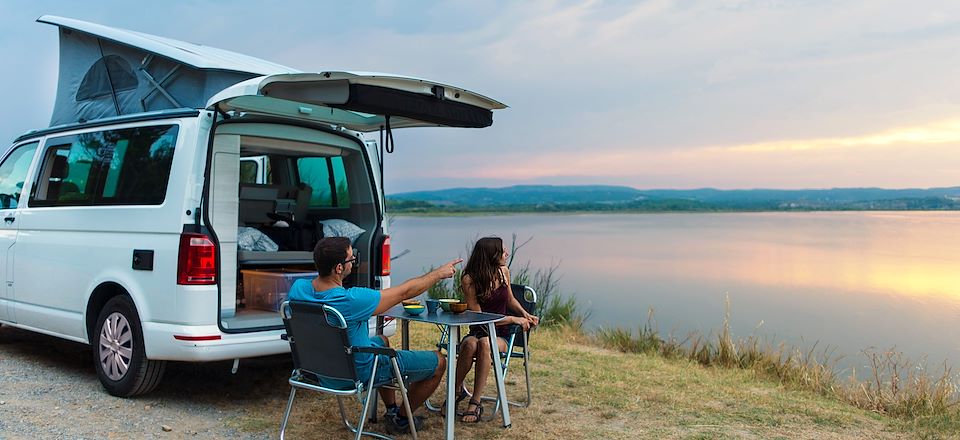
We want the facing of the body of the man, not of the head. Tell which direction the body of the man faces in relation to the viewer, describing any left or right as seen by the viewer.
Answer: facing away from the viewer and to the right of the viewer

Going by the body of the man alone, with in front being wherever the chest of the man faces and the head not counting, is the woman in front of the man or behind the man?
in front

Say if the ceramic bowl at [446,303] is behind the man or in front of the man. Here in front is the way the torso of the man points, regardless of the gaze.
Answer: in front

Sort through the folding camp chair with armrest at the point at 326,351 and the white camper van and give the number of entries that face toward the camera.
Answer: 0

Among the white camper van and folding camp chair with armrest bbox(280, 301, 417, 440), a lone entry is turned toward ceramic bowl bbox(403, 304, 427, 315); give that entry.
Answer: the folding camp chair with armrest

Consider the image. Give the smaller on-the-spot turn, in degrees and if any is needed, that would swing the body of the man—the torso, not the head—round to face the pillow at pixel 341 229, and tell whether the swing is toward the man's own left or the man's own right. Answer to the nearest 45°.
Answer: approximately 45° to the man's own left

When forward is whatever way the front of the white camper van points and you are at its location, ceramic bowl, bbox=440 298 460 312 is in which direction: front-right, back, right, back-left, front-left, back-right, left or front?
back

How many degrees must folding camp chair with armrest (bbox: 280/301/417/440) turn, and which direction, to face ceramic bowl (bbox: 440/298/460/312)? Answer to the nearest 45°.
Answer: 0° — it already faces it

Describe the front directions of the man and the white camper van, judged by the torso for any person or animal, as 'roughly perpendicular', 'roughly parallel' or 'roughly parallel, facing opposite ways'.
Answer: roughly perpendicular

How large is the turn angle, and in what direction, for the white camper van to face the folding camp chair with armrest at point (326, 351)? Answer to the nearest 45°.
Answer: approximately 180°

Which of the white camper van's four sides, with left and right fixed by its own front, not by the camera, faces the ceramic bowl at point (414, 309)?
back

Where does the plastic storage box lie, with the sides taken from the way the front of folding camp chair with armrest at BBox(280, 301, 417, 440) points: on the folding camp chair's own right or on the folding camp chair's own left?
on the folding camp chair's own left

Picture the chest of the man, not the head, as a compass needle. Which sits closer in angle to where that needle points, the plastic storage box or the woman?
the woman

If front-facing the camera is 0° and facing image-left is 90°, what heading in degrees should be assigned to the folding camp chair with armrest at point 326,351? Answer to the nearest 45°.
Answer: approximately 225°

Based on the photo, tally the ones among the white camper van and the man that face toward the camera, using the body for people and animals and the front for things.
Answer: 0

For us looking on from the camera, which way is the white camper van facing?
facing away from the viewer and to the left of the viewer
